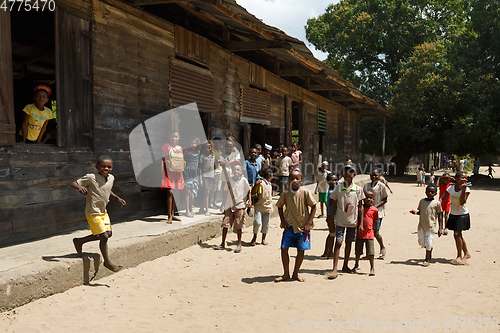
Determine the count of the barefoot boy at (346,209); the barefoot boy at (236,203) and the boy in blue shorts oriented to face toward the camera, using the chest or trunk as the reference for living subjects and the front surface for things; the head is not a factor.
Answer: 3

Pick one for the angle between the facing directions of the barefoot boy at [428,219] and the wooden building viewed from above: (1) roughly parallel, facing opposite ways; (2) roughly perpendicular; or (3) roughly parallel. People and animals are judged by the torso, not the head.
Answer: roughly perpendicular

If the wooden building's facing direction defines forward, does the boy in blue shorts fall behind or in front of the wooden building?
in front

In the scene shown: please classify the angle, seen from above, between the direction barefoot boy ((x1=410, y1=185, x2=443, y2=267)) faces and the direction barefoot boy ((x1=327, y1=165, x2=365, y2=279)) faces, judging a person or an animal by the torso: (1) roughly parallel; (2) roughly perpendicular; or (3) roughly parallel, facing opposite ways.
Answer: roughly parallel

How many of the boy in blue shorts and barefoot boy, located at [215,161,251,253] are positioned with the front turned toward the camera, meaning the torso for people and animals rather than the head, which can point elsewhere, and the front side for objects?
2

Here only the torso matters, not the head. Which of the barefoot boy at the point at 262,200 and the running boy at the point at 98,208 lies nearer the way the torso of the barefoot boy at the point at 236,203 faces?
the running boy

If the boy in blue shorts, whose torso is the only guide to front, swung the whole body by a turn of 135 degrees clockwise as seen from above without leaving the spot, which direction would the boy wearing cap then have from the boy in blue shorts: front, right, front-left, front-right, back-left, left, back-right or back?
front-left

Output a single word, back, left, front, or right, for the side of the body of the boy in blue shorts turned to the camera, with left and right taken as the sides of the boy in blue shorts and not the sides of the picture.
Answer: front

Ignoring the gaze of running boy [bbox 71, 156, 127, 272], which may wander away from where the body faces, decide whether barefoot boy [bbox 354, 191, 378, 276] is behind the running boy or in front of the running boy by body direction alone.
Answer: in front

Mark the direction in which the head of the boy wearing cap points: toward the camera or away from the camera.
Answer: toward the camera

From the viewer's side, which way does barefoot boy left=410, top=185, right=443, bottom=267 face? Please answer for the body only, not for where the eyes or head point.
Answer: toward the camera

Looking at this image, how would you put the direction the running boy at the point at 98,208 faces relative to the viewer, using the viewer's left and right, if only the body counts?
facing the viewer and to the right of the viewer

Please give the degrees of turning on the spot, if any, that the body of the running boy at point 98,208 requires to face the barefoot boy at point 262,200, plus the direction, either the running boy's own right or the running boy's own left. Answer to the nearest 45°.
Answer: approximately 90° to the running boy's own left

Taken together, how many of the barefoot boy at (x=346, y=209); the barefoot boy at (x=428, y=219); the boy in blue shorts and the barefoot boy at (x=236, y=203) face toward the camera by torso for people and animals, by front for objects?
4
